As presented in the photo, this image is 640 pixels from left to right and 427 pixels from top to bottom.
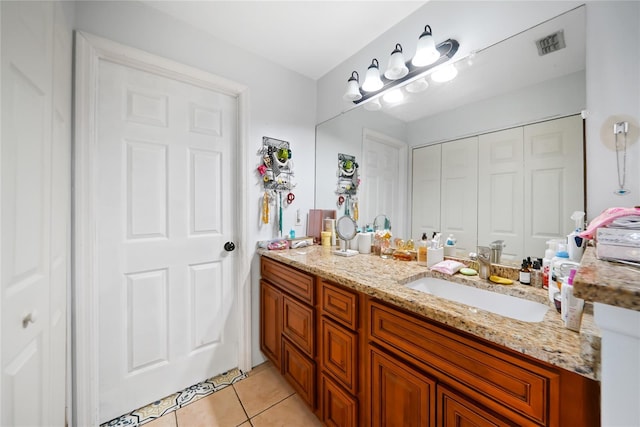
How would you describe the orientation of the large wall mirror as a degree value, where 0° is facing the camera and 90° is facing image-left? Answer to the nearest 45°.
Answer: approximately 45°

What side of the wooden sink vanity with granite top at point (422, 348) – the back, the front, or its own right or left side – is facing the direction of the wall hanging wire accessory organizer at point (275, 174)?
right

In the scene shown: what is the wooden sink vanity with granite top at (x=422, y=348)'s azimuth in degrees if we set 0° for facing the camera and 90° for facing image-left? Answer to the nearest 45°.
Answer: approximately 45°
